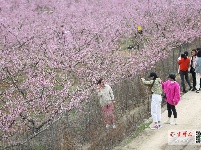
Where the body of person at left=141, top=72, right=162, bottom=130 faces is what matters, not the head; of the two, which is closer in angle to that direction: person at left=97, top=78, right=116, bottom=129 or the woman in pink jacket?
the person

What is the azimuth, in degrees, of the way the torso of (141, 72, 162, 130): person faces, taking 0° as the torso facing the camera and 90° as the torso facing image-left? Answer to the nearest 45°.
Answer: approximately 90°

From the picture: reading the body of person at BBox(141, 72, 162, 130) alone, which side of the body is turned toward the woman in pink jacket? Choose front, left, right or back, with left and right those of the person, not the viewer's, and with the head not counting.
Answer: back

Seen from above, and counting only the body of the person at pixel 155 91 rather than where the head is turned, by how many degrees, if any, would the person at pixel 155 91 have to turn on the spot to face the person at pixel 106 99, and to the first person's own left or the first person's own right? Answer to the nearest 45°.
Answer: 0° — they already face them
